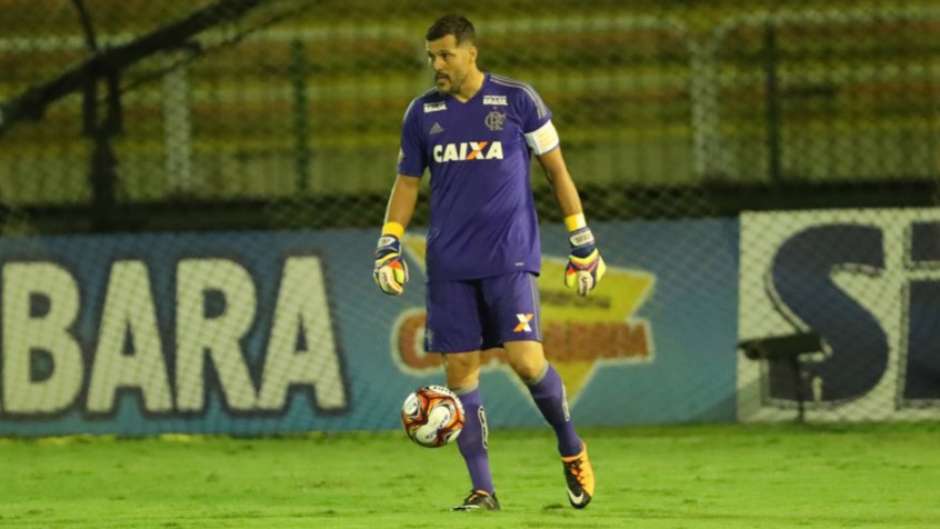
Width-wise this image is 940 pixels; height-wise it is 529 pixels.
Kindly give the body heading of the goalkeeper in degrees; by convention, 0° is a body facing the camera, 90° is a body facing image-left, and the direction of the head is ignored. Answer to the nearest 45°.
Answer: approximately 0°

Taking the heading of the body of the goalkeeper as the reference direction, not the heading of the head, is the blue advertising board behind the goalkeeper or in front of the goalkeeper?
behind

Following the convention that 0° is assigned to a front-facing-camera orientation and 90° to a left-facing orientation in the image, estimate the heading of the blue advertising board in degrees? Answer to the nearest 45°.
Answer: approximately 0°

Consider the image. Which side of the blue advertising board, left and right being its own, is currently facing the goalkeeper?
front

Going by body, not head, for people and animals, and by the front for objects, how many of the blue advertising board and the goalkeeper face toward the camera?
2
